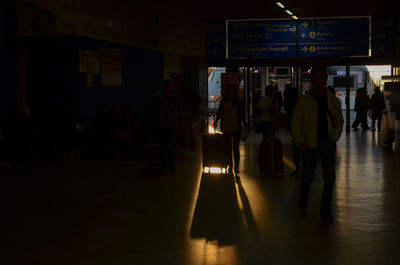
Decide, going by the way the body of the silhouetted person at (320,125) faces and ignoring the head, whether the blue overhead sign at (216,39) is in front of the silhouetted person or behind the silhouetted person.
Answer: behind

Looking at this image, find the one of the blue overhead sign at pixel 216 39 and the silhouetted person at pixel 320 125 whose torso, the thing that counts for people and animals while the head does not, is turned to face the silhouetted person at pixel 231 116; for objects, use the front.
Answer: the blue overhead sign

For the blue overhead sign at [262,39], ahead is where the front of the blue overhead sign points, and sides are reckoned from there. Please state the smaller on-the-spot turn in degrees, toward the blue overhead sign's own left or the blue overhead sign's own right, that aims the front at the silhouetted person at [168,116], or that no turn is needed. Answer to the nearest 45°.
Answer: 0° — it already faces them

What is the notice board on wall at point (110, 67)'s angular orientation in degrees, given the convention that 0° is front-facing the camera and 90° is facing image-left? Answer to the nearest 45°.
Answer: approximately 315°

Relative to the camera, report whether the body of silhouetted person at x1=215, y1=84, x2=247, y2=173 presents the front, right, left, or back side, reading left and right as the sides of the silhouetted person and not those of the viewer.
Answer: front

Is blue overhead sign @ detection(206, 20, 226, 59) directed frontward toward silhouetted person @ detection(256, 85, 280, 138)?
yes

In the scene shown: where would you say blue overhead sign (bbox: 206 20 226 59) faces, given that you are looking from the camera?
facing the viewer

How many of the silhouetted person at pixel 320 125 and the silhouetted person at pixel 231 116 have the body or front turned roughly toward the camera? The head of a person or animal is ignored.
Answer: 2

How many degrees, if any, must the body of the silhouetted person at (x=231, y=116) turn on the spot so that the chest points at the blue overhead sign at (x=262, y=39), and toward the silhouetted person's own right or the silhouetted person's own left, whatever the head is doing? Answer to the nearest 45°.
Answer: approximately 180°

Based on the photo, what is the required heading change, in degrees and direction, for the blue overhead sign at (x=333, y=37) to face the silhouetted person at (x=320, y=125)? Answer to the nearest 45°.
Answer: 0° — it already faces them

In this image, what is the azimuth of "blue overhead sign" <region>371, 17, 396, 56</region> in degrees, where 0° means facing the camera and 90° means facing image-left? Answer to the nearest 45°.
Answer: approximately 0°

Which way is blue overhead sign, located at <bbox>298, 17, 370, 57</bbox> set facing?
toward the camera

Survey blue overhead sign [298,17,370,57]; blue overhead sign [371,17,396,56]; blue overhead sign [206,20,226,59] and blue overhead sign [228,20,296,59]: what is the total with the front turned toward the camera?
4

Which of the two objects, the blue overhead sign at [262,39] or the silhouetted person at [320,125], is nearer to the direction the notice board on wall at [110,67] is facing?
the silhouetted person

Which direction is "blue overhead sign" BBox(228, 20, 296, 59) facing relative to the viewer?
toward the camera

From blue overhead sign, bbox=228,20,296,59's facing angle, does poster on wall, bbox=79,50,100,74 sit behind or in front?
in front
